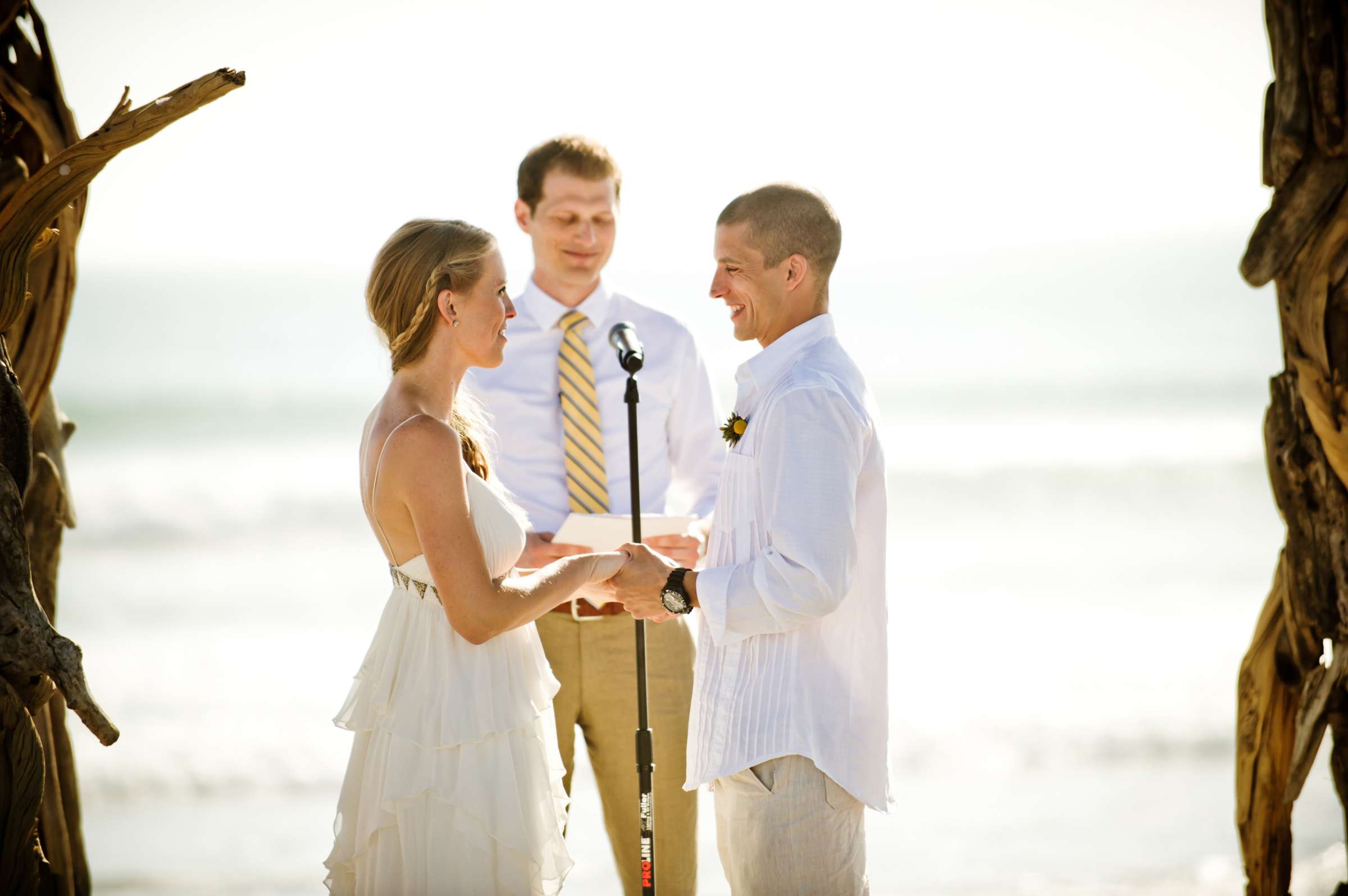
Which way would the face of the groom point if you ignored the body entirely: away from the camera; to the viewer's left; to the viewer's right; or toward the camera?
to the viewer's left

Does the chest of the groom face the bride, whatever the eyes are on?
yes

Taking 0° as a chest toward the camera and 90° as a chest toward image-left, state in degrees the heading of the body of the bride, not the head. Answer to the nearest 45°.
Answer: approximately 270°

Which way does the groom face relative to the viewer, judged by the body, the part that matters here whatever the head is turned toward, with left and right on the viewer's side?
facing to the left of the viewer

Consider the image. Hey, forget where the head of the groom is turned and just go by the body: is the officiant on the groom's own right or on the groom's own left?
on the groom's own right

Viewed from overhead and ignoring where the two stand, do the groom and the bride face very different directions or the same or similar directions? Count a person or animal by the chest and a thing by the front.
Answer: very different directions

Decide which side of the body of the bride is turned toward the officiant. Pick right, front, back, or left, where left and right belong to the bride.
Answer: left

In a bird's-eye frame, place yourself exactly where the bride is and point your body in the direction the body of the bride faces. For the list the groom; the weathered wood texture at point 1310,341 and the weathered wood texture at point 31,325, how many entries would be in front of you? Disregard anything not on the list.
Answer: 2

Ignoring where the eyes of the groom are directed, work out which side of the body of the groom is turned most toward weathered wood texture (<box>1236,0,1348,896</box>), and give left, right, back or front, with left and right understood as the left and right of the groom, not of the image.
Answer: back

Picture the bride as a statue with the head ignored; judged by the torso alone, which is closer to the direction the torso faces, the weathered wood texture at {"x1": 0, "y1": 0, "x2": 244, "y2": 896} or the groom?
the groom
